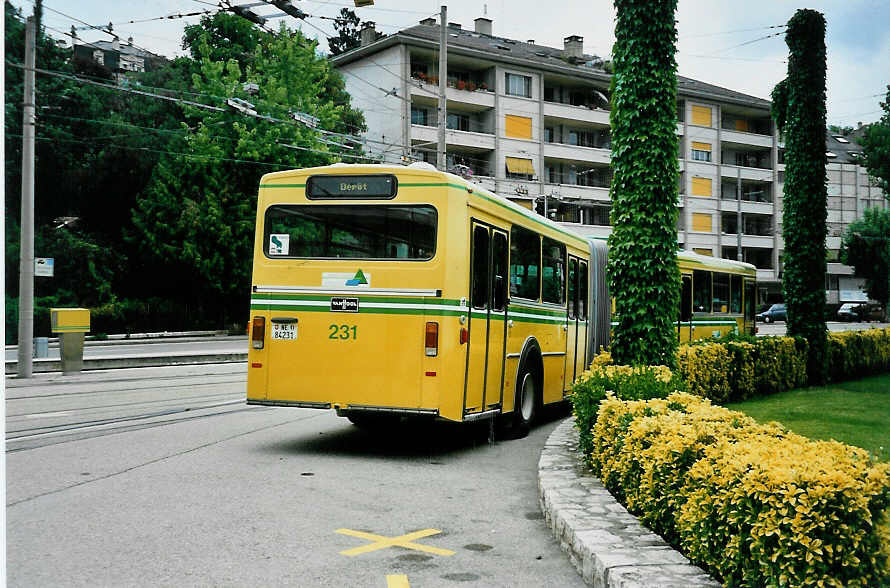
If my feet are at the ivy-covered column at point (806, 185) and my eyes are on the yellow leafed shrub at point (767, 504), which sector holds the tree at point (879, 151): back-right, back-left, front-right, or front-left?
back-left

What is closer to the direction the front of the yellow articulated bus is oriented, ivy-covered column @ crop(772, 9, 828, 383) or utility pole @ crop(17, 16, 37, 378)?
the ivy-covered column

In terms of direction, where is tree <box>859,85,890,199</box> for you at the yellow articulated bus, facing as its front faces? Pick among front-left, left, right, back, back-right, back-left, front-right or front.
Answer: front

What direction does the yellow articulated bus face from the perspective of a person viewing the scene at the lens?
facing away from the viewer and to the right of the viewer

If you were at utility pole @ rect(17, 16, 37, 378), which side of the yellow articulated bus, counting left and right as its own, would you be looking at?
left

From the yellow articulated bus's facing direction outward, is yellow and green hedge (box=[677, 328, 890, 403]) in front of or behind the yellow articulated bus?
in front

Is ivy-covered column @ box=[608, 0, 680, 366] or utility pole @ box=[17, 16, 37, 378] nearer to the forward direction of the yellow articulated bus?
the ivy-covered column

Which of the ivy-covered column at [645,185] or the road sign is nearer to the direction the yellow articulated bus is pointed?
the ivy-covered column

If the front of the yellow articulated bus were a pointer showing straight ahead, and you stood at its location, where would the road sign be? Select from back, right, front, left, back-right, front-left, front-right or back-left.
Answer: left

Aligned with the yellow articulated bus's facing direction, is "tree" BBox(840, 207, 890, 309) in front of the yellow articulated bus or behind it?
in front

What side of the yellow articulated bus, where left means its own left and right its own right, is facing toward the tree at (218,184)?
left

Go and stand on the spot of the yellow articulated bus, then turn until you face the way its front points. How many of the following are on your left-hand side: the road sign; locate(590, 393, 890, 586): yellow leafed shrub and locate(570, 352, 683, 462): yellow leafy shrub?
1

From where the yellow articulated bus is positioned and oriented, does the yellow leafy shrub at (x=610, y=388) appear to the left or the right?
on its right
